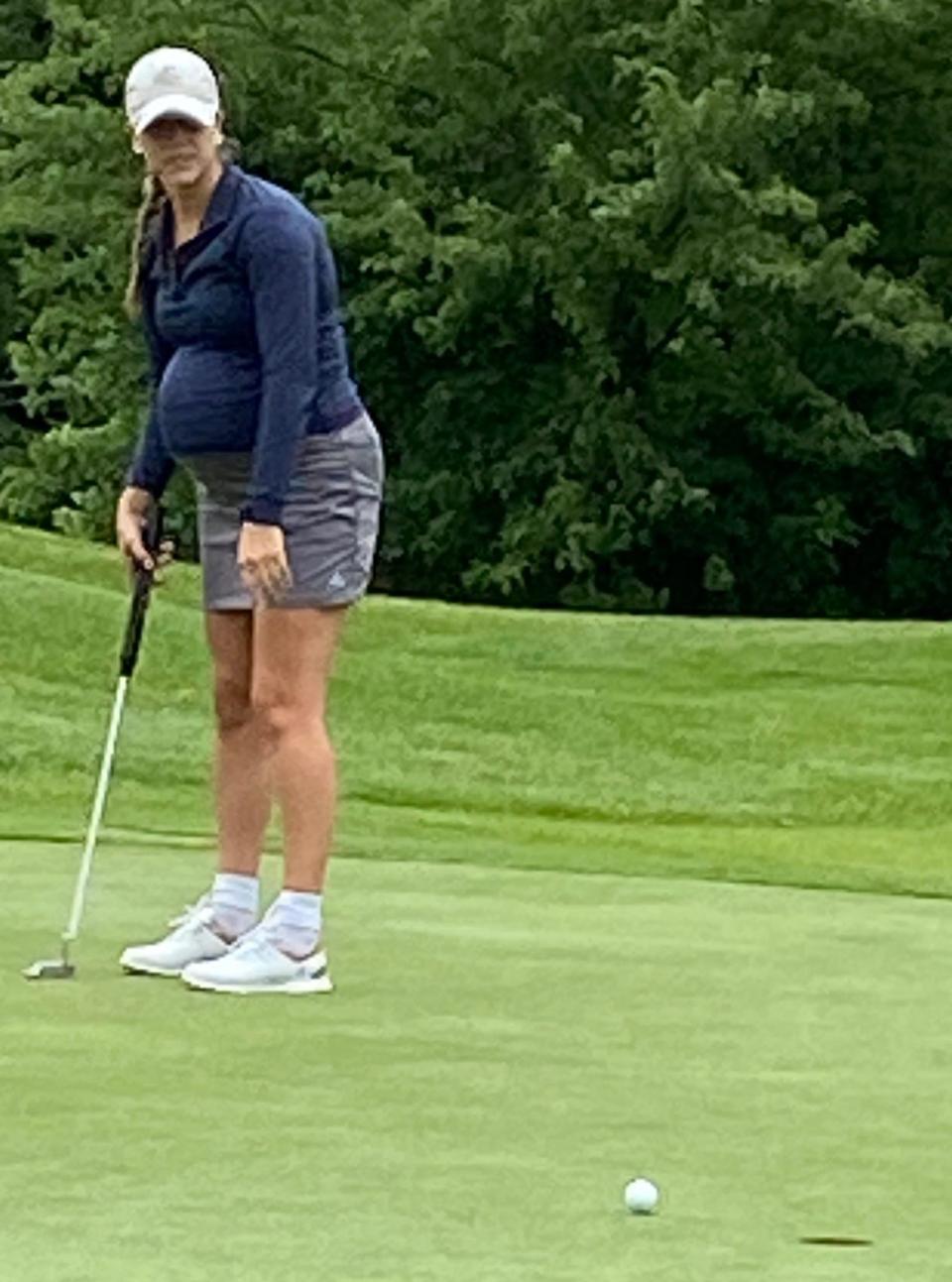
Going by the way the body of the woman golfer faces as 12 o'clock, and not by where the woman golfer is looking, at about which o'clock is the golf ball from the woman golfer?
The golf ball is roughly at 10 o'clock from the woman golfer.

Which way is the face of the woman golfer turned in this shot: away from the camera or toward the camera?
toward the camera

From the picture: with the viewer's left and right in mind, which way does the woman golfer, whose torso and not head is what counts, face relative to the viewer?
facing the viewer and to the left of the viewer
